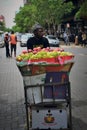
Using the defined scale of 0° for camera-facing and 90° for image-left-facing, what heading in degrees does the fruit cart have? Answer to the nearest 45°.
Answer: approximately 0°
